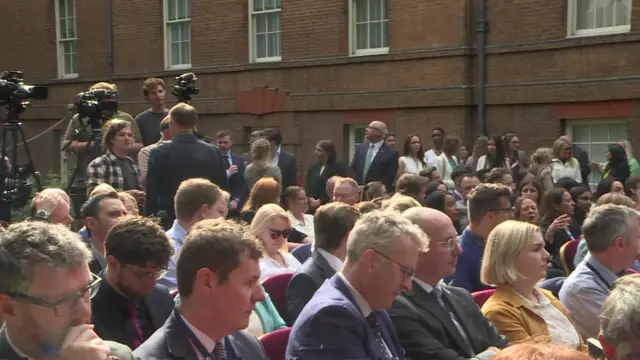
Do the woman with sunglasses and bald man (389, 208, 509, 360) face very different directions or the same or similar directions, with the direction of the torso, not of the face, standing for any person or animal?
same or similar directions

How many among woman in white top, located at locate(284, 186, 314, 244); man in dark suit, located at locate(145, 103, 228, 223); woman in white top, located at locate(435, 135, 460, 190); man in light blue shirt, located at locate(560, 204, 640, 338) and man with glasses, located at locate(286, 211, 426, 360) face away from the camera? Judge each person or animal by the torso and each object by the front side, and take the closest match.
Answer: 1

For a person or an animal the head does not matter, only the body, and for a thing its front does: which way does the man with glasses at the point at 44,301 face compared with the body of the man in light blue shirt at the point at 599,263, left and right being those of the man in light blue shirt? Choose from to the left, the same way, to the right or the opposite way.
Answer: the same way

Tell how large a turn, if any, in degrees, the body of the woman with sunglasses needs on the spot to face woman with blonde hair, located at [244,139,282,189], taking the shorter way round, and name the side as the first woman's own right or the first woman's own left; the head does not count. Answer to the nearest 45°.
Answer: approximately 135° to the first woman's own left

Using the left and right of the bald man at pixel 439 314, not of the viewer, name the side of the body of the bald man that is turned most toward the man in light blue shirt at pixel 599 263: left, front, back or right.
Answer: left

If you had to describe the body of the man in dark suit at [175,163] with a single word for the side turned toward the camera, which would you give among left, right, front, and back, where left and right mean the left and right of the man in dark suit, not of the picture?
back

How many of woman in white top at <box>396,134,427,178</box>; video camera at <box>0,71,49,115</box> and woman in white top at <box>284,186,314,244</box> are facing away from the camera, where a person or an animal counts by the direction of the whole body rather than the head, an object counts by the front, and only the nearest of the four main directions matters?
0

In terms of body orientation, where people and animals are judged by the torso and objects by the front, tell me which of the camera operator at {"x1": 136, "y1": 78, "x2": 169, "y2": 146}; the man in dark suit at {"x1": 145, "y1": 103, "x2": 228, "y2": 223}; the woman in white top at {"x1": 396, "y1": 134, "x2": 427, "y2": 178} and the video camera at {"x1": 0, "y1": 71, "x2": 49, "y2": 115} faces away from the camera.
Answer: the man in dark suit
